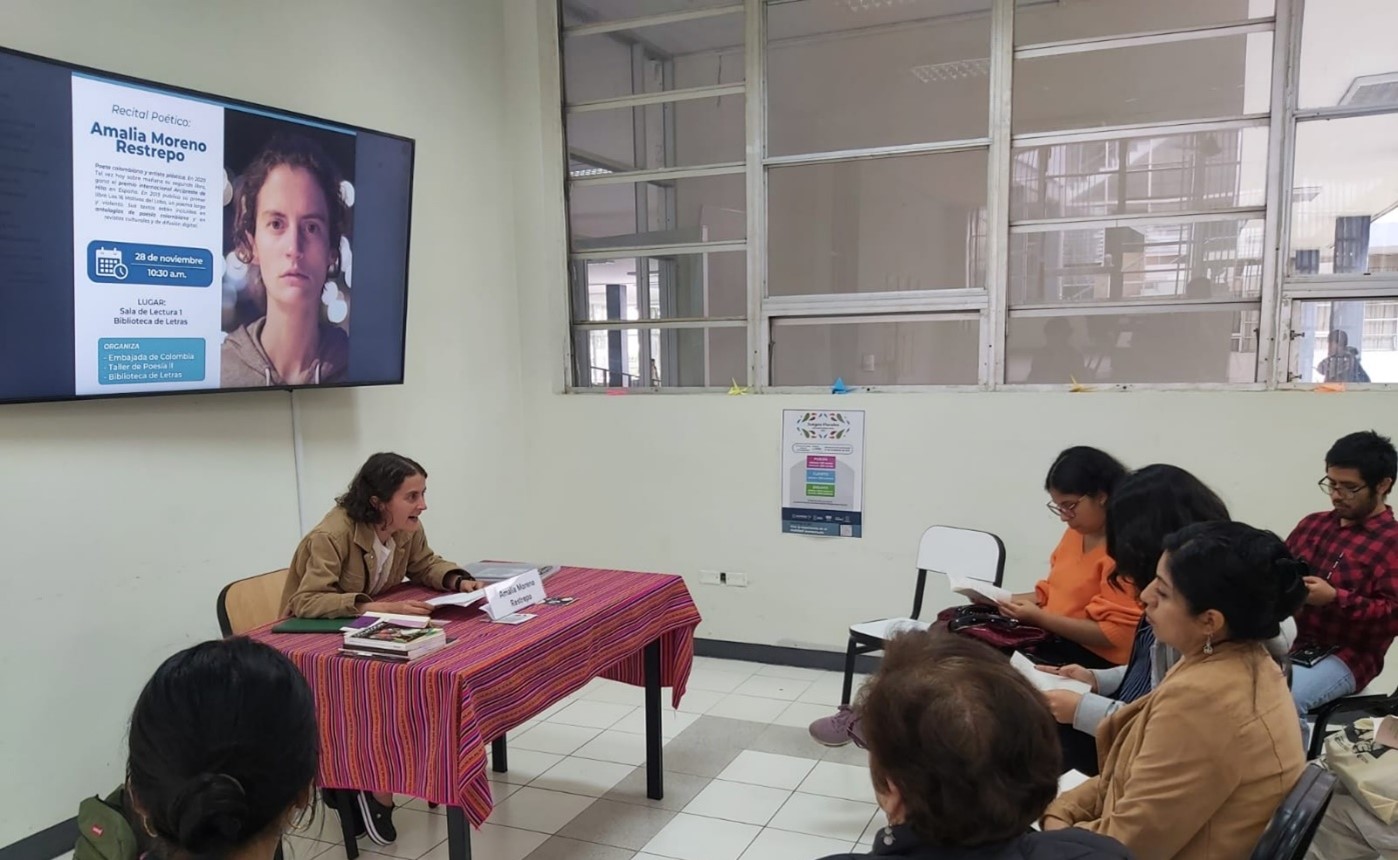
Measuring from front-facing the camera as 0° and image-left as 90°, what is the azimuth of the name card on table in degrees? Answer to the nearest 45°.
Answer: approximately 315°

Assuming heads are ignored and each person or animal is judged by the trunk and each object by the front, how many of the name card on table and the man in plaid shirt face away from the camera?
0

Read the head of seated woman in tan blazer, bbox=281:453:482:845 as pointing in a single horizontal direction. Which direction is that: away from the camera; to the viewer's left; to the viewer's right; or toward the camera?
to the viewer's right

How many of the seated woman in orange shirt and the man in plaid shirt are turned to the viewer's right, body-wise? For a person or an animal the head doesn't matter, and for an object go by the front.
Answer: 0

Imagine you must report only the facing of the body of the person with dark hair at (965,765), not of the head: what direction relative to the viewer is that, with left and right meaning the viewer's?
facing away from the viewer and to the left of the viewer

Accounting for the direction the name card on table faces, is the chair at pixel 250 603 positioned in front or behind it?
behind

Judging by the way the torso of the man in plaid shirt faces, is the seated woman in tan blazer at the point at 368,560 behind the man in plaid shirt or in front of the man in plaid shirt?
in front

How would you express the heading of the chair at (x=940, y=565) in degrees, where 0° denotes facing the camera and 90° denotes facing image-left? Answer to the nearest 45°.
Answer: approximately 45°

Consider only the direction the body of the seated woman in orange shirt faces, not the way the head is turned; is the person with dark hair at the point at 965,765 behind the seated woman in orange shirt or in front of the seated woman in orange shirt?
in front
